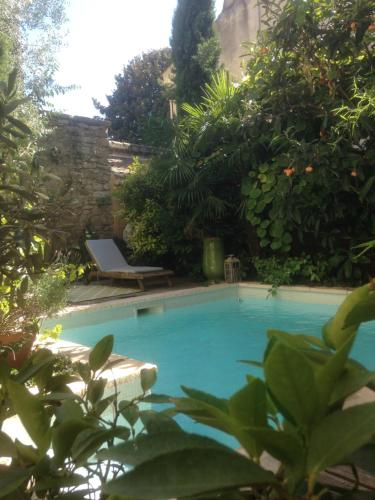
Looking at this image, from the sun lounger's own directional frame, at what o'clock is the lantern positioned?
The lantern is roughly at 11 o'clock from the sun lounger.

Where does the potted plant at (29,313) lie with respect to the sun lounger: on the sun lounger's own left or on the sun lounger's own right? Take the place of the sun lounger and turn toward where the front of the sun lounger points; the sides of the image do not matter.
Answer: on the sun lounger's own right

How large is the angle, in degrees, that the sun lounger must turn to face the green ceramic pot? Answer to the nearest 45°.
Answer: approximately 45° to its left

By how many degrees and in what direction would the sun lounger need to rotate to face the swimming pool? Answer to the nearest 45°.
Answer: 0° — it already faces it
